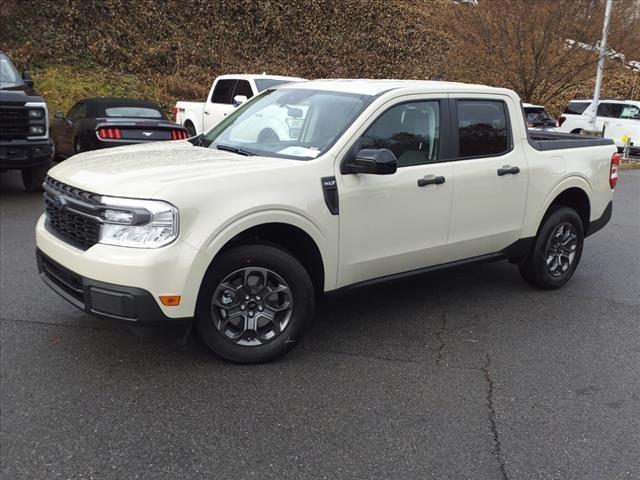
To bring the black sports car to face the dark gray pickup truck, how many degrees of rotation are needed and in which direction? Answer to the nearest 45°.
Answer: approximately 90° to its left

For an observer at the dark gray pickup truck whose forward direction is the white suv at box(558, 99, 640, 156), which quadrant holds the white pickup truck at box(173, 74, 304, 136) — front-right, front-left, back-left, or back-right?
front-left

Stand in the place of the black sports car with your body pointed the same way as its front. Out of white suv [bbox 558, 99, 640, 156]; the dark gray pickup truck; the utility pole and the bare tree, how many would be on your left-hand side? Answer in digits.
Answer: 1

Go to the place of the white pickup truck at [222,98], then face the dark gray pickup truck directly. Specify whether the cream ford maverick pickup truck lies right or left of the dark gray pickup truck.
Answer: left

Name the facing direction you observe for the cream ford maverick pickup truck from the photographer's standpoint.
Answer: facing the viewer and to the left of the viewer

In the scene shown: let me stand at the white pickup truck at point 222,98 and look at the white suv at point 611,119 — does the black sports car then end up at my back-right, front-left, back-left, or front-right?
back-right

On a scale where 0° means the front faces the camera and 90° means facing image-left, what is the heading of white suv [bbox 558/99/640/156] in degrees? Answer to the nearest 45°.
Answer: approximately 315°

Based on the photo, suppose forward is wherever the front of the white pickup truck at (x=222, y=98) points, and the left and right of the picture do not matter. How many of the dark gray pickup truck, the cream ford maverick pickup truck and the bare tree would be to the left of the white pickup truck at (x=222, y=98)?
1

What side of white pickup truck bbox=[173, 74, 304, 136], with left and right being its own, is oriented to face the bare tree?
left

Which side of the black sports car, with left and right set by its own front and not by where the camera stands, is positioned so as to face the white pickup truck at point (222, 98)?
right

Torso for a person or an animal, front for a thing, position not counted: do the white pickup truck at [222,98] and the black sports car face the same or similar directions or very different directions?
very different directions

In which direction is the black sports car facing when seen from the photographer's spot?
facing away from the viewer and to the left of the viewer

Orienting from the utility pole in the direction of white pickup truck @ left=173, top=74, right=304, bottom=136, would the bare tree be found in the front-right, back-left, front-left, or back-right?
front-right
